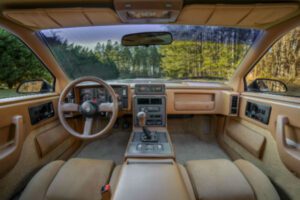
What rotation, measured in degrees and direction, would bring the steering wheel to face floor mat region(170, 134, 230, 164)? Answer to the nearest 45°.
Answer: approximately 90° to its left

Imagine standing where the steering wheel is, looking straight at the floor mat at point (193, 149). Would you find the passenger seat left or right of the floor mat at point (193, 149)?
right

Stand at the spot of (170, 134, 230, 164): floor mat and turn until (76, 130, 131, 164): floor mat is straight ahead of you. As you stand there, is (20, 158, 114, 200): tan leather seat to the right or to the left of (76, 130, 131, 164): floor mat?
left

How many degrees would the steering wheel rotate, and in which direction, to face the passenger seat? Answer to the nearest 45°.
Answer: approximately 45° to its left

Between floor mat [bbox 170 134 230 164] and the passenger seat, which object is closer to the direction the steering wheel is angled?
the passenger seat

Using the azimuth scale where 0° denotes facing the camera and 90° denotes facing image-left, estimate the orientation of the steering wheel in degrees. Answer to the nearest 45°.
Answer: approximately 0°
